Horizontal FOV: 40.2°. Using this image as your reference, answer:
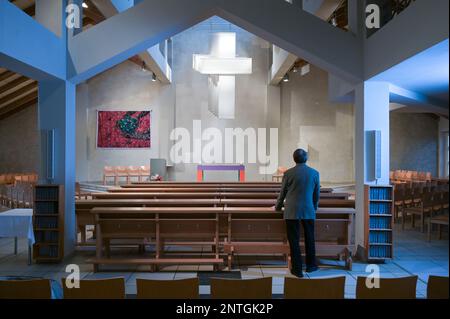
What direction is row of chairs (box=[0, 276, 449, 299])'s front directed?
away from the camera

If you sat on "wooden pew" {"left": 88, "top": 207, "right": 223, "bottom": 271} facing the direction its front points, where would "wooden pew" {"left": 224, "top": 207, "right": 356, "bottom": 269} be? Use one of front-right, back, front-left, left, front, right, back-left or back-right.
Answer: right

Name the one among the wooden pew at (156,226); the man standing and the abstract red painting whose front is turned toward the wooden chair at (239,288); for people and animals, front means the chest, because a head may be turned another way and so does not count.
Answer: the abstract red painting

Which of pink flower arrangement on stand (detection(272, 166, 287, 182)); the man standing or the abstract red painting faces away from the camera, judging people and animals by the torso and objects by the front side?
the man standing

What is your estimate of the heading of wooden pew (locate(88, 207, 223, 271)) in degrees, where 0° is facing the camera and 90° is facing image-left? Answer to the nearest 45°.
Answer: approximately 180°

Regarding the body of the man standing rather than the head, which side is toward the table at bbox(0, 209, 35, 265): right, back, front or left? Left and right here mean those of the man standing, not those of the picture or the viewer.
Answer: left

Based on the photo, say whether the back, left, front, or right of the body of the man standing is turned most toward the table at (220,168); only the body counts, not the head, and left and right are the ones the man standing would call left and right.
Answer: front

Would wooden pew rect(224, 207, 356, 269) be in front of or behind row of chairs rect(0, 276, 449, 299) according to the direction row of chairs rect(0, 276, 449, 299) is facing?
in front

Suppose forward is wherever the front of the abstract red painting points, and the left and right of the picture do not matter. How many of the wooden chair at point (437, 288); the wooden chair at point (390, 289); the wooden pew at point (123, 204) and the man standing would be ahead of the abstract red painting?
4

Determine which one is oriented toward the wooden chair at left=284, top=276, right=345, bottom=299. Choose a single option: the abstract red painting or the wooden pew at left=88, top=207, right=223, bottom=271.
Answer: the abstract red painting

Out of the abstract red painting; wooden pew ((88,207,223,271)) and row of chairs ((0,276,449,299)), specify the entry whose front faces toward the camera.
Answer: the abstract red painting

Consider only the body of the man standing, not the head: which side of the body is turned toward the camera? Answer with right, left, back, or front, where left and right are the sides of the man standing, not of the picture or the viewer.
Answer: back

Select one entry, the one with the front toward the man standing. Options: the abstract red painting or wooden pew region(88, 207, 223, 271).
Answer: the abstract red painting

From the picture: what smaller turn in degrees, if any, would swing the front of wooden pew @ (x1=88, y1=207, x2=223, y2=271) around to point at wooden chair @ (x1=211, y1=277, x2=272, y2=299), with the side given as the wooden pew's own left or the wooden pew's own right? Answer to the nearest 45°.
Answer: approximately 180°
